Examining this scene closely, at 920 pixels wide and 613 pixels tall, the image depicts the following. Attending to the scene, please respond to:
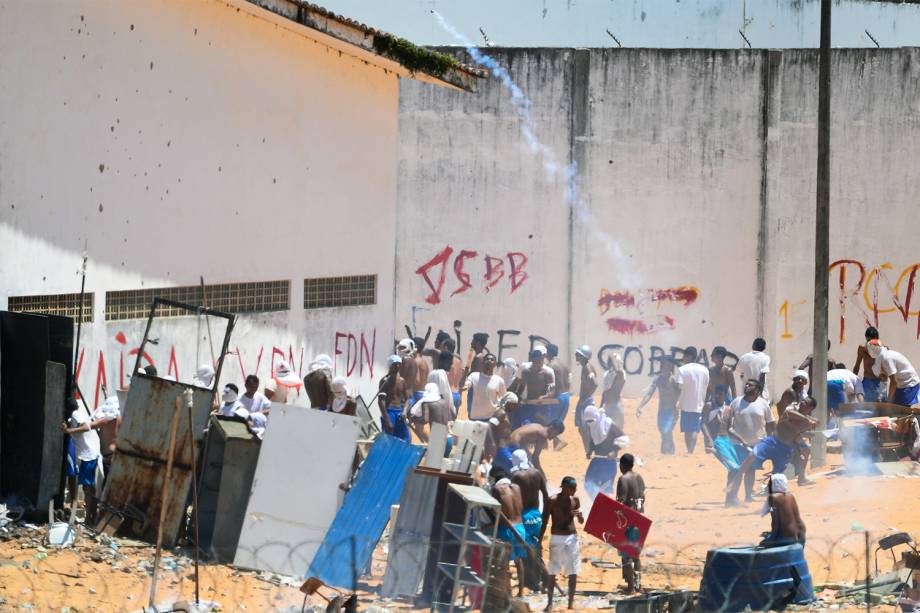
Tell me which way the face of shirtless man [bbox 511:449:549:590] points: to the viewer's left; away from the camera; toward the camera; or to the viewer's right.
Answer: away from the camera

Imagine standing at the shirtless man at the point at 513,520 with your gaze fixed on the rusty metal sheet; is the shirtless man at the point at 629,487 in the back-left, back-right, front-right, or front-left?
back-right

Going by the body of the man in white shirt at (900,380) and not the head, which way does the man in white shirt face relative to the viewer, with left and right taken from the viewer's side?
facing to the left of the viewer

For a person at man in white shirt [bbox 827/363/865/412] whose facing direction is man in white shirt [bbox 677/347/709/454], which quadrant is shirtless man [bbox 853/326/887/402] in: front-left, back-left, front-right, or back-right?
back-right
